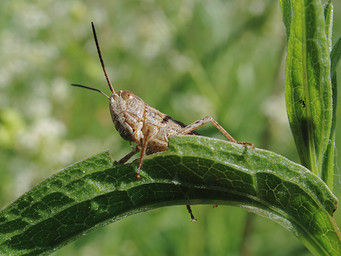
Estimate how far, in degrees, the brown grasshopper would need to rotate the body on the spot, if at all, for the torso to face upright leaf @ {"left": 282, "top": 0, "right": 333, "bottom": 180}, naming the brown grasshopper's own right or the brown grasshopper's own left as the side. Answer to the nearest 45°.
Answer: approximately 90° to the brown grasshopper's own left

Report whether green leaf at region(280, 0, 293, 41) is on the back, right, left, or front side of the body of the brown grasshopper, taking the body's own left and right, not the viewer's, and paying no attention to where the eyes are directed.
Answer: back

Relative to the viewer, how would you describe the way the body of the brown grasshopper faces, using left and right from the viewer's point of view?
facing the viewer and to the left of the viewer
